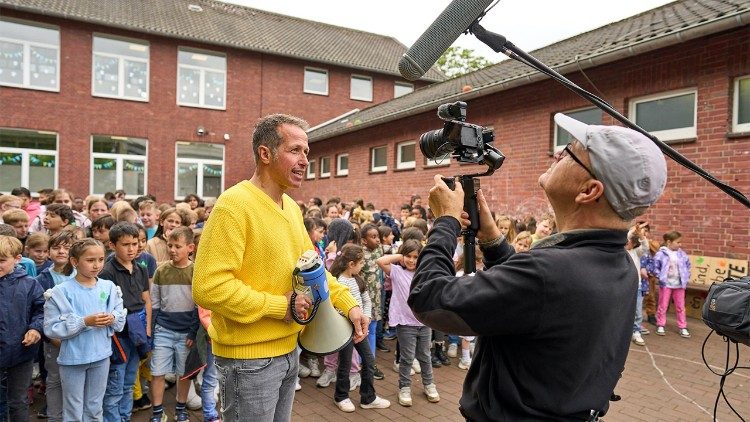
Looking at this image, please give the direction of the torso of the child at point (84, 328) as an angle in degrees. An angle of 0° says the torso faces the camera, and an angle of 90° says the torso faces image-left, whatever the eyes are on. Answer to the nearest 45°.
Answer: approximately 315°

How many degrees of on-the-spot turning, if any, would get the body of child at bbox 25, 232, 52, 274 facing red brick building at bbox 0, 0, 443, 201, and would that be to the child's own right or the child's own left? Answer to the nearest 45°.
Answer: approximately 135° to the child's own left

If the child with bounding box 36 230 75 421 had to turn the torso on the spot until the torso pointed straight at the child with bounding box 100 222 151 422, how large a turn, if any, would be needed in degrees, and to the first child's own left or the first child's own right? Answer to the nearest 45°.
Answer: approximately 45° to the first child's own left

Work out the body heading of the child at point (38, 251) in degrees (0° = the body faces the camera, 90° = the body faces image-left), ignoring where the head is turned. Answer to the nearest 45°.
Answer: approximately 315°

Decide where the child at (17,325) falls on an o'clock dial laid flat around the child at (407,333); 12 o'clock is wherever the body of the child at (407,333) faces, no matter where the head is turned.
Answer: the child at (17,325) is roughly at 2 o'clock from the child at (407,333).
